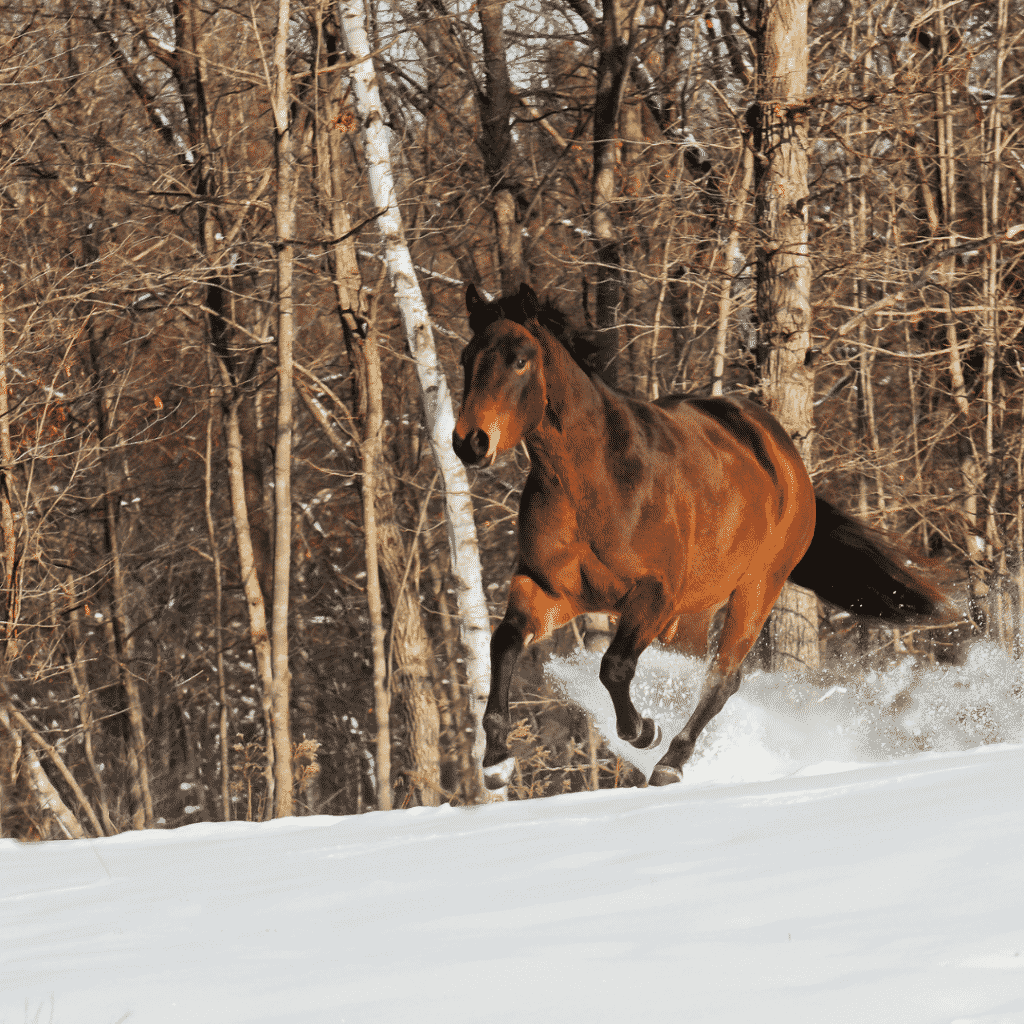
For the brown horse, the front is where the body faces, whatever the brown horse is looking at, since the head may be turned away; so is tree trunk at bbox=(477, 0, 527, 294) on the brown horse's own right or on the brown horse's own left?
on the brown horse's own right

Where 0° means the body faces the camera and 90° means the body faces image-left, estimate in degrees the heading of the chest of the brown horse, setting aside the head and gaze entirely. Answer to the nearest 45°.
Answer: approximately 45°

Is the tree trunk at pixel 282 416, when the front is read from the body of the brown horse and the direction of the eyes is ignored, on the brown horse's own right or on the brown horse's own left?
on the brown horse's own right

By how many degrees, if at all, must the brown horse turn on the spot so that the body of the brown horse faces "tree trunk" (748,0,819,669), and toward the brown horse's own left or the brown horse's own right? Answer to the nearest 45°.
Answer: approximately 135° to the brown horse's own right

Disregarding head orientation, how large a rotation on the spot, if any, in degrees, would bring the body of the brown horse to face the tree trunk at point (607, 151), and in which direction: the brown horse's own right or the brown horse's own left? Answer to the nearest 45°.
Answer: approximately 135° to the brown horse's own right

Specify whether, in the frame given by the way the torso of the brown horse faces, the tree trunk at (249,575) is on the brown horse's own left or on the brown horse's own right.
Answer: on the brown horse's own right

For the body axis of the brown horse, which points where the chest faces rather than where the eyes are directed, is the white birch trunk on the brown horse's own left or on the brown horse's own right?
on the brown horse's own right
